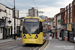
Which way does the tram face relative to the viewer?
toward the camera
